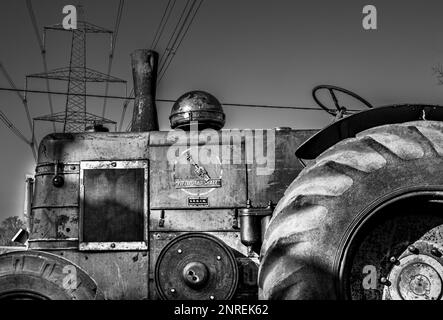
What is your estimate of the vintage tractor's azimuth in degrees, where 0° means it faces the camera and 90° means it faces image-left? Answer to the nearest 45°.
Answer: approximately 90°
